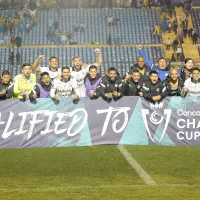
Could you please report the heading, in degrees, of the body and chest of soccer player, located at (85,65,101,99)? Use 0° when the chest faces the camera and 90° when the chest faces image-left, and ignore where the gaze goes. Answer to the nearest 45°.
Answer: approximately 0°

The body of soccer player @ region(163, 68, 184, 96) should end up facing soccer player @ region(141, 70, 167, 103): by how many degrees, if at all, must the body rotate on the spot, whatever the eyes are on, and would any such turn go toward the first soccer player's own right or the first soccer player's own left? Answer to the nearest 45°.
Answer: approximately 45° to the first soccer player's own right

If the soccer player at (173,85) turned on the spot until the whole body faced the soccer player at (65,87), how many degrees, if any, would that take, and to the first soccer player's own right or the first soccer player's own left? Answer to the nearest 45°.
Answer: approximately 90° to the first soccer player's own right

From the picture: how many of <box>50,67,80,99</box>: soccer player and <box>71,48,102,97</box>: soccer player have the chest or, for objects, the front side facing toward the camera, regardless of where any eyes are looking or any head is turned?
2

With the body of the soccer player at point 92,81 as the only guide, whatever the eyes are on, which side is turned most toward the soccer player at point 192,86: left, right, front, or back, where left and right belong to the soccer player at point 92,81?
left
